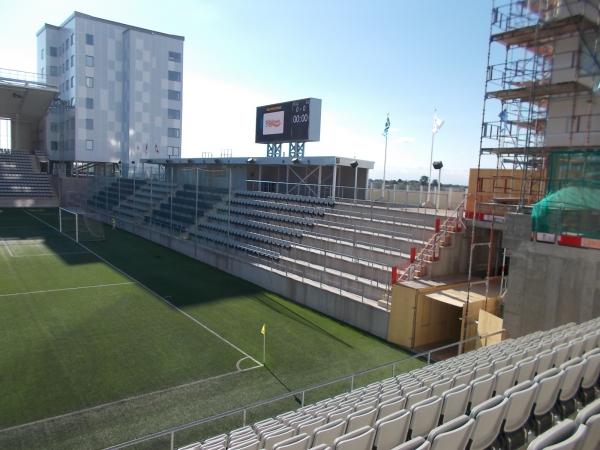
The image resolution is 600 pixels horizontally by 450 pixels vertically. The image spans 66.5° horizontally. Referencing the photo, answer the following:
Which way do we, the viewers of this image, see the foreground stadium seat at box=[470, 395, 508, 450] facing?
facing away from the viewer and to the left of the viewer

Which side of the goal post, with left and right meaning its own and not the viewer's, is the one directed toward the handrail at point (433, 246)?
left

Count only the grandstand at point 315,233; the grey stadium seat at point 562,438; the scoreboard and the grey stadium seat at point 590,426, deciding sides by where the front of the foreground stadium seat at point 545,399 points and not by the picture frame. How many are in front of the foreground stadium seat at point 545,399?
2

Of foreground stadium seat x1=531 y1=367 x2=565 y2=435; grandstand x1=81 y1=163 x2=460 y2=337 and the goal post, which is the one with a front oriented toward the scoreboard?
the foreground stadium seat

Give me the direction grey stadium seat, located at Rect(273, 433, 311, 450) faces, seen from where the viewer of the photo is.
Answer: facing away from the viewer and to the left of the viewer

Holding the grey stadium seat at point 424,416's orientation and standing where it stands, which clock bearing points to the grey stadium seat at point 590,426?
the grey stadium seat at point 590,426 is roughly at 6 o'clock from the grey stadium seat at point 424,416.

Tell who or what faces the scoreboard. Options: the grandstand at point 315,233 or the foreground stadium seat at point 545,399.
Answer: the foreground stadium seat
